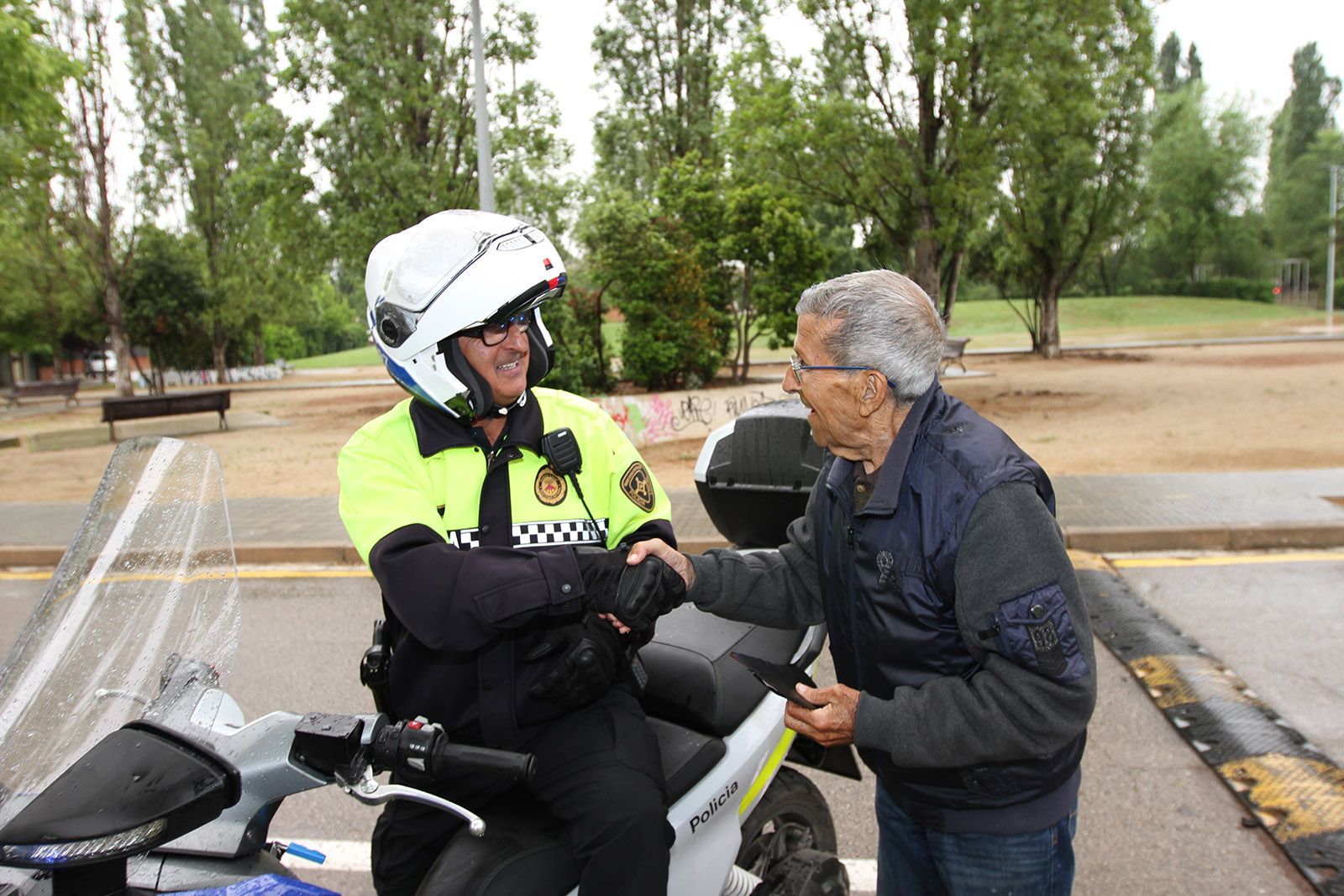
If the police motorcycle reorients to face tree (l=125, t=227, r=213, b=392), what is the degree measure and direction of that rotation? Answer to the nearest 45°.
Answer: approximately 135° to its right

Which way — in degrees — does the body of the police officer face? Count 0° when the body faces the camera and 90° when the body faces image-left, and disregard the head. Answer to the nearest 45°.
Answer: approximately 0°

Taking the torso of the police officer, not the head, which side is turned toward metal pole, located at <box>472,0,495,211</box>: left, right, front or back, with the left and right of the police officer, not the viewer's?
back

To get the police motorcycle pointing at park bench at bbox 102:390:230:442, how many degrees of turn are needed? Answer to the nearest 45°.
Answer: approximately 135° to its right

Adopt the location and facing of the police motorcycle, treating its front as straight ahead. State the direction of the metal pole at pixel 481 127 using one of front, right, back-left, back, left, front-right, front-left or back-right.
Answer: back-right

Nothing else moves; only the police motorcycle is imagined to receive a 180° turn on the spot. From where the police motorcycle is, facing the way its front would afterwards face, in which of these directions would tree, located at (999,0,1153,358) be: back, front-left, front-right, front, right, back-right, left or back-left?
front

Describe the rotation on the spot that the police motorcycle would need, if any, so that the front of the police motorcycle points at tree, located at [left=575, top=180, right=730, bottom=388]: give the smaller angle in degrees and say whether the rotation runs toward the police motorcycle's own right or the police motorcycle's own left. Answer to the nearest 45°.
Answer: approximately 135° to the police motorcycle's own right

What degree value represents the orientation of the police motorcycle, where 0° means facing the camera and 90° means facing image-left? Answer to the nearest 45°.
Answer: approximately 45°

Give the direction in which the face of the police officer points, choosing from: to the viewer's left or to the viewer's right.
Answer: to the viewer's right

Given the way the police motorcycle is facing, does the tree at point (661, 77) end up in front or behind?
behind
